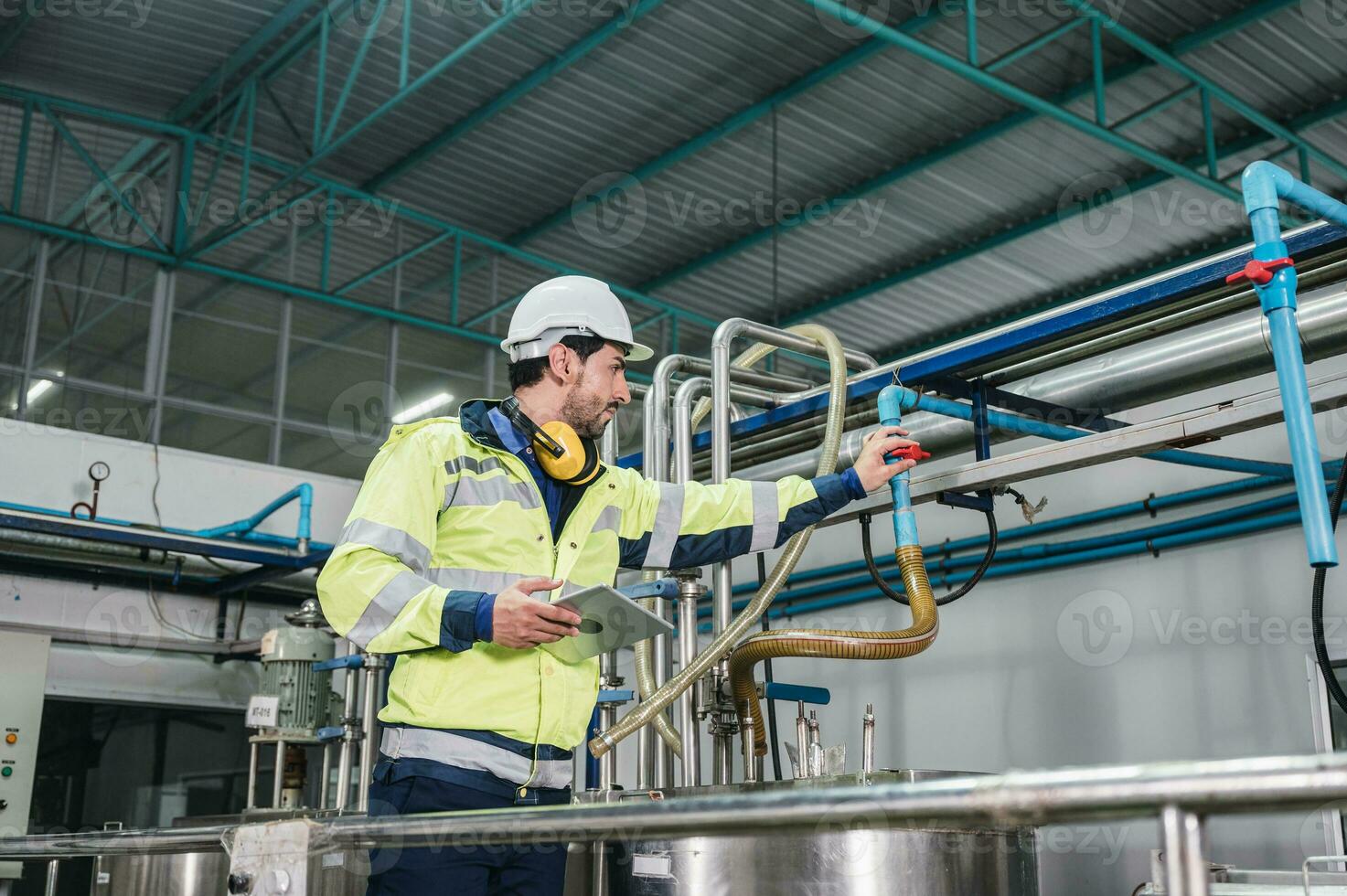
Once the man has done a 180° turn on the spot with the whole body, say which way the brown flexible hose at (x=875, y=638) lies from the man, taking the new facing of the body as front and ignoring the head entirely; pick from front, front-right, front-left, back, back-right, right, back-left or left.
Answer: right

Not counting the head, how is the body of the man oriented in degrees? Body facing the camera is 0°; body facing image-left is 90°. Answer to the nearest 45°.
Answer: approximately 315°

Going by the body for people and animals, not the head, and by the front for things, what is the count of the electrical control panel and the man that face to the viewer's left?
0

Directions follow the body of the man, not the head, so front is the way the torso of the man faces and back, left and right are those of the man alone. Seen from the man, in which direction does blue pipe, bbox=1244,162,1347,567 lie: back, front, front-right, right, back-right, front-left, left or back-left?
front-left

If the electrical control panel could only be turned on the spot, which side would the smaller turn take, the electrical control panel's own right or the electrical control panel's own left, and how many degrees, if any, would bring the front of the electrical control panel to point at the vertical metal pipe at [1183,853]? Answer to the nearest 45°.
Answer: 0° — it already faces it

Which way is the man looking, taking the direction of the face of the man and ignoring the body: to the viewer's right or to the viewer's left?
to the viewer's right

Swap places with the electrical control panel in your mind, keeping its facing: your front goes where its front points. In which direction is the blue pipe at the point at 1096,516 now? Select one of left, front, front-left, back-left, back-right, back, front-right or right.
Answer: front-left

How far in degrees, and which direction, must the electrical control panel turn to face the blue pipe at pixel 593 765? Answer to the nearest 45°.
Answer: approximately 45° to its left

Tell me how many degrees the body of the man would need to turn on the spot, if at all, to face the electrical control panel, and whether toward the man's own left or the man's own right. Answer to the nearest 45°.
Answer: approximately 180°

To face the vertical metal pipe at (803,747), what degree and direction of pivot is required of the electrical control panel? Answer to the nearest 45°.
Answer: approximately 45° to its left

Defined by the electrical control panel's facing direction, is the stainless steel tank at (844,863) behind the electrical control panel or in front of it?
in front

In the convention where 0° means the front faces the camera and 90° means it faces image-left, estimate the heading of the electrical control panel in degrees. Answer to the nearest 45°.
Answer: approximately 0°
